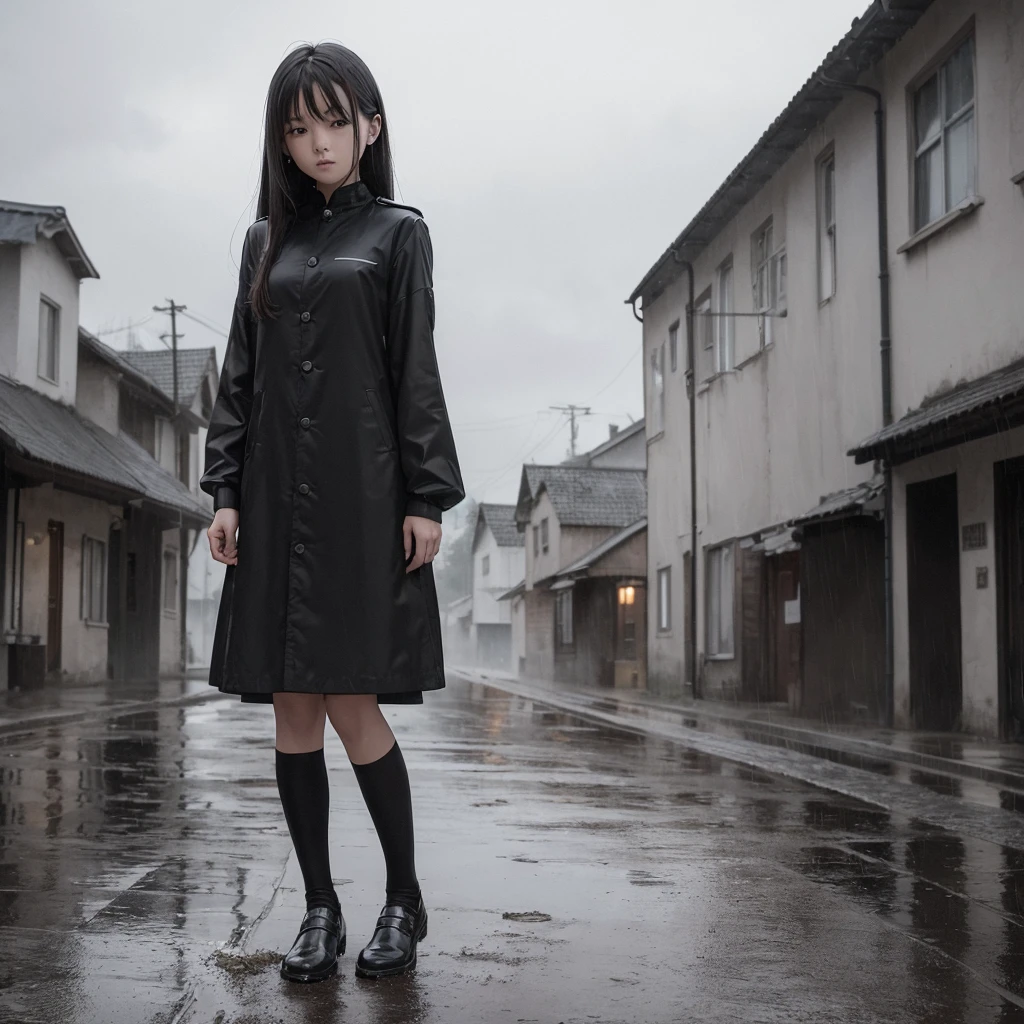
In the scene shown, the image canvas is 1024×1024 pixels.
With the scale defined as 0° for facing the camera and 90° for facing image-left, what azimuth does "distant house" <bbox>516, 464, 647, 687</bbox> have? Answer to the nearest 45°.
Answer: approximately 45°

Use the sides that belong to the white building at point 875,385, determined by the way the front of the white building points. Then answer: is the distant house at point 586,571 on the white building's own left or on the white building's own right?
on the white building's own right

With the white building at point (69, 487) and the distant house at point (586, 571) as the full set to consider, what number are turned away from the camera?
0

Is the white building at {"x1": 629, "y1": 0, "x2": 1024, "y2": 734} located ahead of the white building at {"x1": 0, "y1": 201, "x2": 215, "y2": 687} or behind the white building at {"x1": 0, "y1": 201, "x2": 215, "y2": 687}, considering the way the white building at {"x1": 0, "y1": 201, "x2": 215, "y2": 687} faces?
ahead

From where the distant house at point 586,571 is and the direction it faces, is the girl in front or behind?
in front

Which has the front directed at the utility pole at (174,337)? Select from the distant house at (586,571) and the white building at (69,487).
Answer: the distant house

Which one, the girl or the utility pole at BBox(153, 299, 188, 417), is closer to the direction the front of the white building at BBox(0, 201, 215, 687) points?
the girl

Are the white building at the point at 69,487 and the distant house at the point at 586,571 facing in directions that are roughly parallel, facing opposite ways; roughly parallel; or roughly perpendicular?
roughly perpendicular

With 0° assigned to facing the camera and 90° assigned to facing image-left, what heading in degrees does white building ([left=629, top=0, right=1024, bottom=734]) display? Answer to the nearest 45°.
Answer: approximately 45°

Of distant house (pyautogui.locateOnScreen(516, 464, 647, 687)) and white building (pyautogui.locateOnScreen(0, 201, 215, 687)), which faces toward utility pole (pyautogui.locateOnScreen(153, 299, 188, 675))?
the distant house
